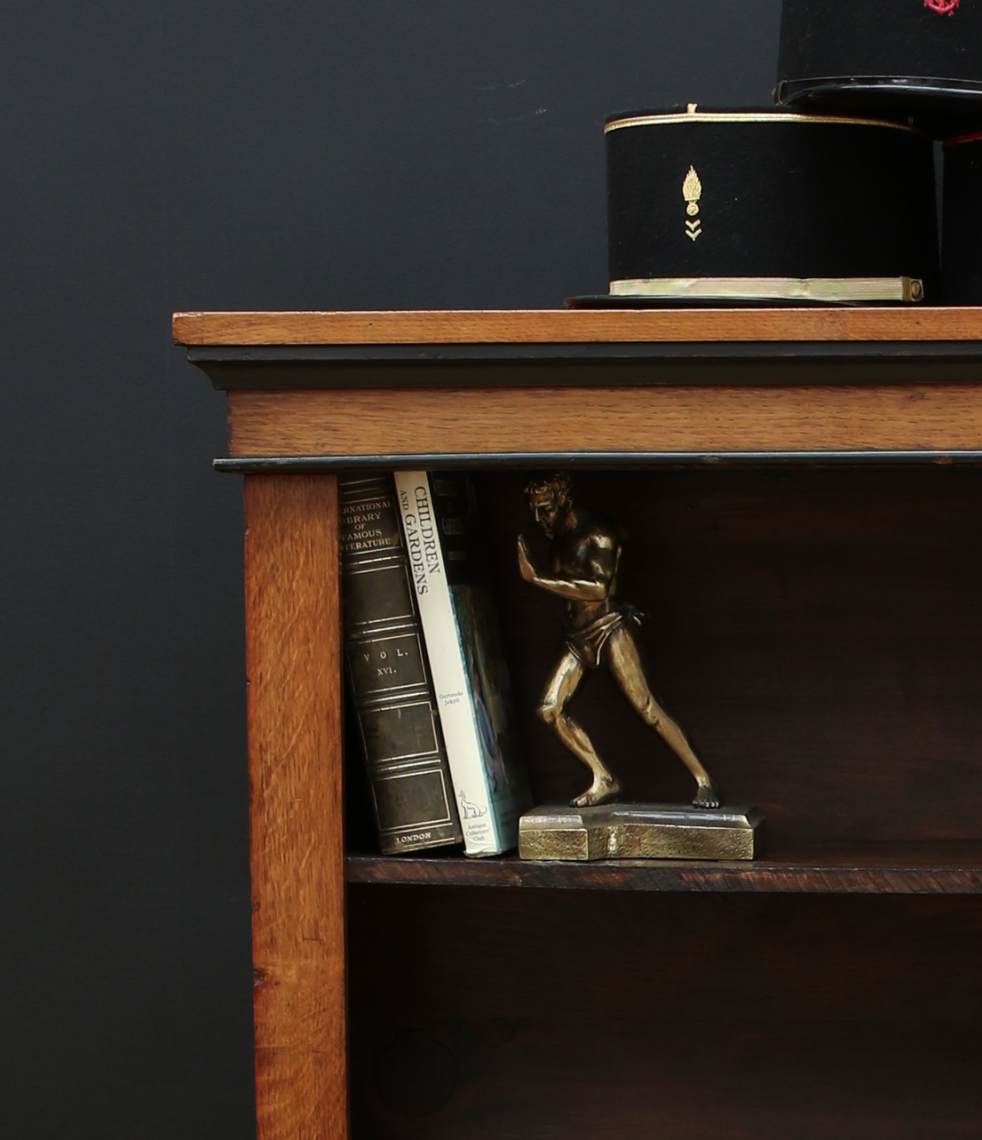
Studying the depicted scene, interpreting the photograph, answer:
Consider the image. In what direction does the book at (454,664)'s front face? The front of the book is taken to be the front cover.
to the viewer's right

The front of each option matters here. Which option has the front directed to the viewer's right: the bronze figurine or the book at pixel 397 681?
the book

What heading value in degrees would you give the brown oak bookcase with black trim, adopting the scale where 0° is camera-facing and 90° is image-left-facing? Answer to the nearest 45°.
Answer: approximately 0°

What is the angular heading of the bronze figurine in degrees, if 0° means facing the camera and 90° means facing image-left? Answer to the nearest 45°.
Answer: approximately 45°
